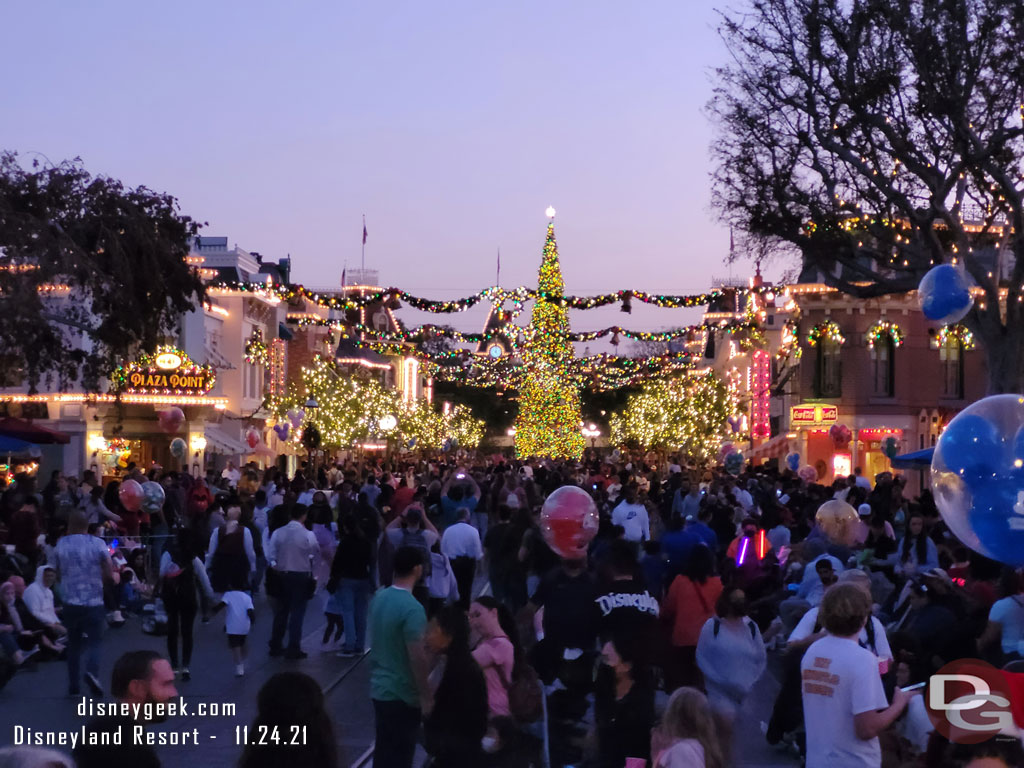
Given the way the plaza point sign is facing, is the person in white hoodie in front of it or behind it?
in front

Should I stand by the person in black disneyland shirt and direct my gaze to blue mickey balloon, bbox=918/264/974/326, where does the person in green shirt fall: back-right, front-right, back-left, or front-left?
back-left

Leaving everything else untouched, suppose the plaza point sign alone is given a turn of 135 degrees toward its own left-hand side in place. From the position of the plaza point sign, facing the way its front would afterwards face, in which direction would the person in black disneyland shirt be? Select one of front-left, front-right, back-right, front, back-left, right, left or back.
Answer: back-right

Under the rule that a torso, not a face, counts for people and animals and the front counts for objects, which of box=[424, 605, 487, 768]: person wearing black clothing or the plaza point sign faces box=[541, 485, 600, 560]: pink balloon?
the plaza point sign

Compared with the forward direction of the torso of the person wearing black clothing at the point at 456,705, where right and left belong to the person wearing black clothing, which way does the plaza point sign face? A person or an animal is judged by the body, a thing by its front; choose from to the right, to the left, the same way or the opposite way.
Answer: to the left

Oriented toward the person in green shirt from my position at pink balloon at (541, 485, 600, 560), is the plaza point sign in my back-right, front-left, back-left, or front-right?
back-right

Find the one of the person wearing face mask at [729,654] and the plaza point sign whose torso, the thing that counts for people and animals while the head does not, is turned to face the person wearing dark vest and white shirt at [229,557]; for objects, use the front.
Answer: the plaza point sign
